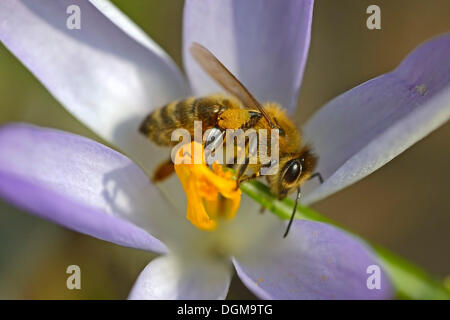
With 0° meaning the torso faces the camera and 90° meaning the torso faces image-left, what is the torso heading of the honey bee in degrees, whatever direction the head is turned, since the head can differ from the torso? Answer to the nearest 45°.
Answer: approximately 270°
